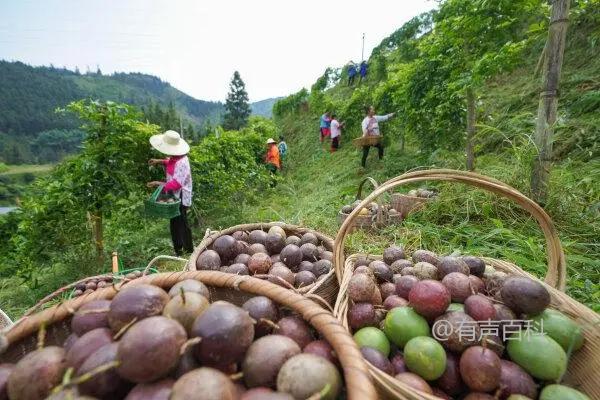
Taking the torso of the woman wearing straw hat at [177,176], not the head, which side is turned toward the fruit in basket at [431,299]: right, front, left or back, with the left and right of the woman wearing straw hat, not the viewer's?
left

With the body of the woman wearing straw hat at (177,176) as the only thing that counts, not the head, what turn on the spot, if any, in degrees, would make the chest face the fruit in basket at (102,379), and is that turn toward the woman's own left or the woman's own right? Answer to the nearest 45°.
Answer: approximately 90° to the woman's own left

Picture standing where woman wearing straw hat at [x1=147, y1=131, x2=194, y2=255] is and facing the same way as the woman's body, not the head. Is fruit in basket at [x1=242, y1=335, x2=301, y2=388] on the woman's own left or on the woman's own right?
on the woman's own left

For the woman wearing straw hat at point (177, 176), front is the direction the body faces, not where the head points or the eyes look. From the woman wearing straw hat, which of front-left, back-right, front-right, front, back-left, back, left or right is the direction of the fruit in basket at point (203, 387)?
left

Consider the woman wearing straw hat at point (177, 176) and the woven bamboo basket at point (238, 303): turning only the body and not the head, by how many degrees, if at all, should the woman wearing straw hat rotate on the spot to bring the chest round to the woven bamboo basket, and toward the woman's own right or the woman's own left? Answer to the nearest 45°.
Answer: approximately 90° to the woman's own left

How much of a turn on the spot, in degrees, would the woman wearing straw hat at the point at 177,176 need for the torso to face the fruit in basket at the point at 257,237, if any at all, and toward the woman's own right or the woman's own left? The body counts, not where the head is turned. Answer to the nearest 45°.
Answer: approximately 90° to the woman's own left

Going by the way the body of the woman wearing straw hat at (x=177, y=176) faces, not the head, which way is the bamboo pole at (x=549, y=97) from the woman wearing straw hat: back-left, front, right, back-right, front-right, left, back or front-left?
back-left

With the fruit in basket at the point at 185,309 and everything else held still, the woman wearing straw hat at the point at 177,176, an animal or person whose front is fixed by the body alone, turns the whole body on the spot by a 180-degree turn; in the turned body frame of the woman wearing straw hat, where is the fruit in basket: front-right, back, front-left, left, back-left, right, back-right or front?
right

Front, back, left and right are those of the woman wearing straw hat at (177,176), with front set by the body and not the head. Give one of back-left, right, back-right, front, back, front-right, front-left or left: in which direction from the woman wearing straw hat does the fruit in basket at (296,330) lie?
left

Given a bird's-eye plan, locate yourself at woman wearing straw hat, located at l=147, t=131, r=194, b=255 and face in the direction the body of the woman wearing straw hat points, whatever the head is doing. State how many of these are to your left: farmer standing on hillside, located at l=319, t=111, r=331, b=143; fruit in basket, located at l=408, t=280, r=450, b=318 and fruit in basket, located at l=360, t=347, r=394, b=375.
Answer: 2

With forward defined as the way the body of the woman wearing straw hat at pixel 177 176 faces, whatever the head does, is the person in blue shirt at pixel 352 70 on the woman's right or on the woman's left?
on the woman's right

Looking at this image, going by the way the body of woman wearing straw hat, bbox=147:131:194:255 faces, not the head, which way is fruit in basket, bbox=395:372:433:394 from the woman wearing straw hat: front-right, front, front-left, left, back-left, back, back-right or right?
left

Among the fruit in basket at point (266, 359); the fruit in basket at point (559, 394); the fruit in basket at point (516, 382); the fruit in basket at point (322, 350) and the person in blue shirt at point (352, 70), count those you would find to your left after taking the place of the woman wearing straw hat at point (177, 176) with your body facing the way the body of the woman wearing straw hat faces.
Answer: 4

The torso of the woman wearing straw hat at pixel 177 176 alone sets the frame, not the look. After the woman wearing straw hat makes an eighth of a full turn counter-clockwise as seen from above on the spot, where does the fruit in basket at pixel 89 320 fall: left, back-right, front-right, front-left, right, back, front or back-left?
front-left

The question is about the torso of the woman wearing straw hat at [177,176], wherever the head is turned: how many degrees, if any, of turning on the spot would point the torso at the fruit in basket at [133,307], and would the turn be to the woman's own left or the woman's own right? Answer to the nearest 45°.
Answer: approximately 90° to the woman's own left

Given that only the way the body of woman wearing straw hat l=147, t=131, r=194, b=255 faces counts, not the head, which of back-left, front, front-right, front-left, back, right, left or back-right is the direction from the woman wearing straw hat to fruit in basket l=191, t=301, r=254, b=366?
left

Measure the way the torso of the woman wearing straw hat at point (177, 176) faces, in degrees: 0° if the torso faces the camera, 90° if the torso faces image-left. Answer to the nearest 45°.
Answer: approximately 90°
